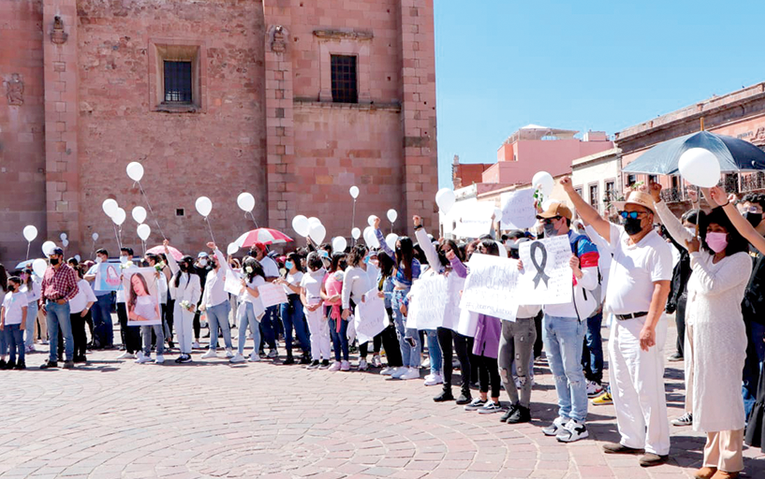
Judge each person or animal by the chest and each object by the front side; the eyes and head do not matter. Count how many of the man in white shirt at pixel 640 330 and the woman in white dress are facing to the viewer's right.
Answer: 0

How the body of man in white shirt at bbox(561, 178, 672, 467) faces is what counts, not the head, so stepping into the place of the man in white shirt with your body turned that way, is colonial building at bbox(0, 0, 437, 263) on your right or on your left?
on your right

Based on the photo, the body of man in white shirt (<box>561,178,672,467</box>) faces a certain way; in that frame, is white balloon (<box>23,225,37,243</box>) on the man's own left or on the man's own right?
on the man's own right

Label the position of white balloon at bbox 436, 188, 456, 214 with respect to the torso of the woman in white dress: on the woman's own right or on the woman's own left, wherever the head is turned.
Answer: on the woman's own right

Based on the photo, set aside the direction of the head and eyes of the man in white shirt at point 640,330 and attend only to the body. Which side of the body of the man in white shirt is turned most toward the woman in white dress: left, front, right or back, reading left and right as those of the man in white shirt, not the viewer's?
left

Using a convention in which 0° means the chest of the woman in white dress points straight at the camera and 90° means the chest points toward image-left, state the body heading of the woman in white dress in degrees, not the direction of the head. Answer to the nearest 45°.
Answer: approximately 45°

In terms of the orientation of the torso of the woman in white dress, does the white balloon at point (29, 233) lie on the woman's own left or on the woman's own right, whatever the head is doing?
on the woman's own right

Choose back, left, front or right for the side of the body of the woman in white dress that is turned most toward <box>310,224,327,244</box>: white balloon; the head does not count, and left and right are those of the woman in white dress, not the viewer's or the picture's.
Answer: right

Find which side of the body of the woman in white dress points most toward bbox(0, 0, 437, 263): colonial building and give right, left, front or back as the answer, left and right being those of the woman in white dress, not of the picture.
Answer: right

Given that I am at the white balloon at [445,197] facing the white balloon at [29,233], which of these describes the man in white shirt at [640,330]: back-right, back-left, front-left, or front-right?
back-left

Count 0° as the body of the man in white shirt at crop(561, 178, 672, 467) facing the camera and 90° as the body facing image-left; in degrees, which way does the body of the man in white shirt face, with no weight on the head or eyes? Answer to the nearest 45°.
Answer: approximately 45°
